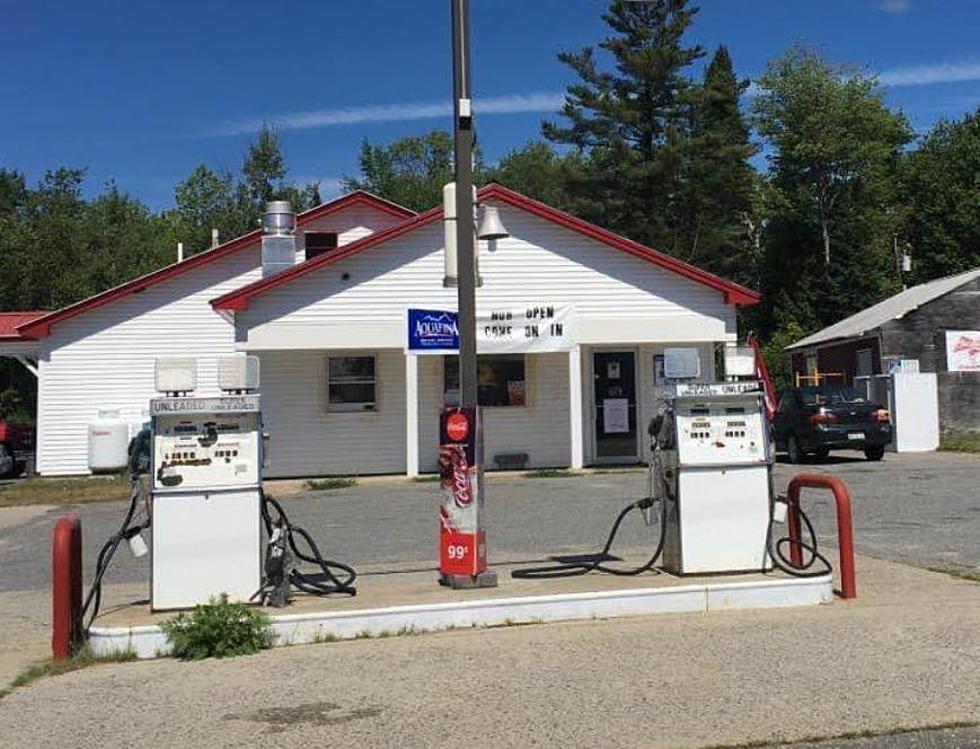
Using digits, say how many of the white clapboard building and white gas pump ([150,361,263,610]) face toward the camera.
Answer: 2

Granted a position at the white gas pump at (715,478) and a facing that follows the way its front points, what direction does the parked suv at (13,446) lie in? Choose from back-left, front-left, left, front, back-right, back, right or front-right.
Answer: back-right

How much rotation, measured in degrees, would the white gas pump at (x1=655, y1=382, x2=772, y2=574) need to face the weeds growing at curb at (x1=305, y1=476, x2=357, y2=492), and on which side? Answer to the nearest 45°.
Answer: approximately 135° to its right

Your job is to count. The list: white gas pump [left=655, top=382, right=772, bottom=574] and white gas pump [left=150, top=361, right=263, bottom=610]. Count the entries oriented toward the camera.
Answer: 2

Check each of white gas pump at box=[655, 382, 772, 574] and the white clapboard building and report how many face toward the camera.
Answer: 2

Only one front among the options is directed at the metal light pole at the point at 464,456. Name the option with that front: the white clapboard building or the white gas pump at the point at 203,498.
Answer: the white clapboard building

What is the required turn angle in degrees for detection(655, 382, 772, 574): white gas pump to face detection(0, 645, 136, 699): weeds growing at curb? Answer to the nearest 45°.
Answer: approximately 45° to its right

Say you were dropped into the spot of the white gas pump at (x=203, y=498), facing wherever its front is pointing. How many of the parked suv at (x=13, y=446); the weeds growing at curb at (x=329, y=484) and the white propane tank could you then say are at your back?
3

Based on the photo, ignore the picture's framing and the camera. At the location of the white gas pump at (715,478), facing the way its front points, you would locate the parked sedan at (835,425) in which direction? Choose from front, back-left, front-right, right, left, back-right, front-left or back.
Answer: back
